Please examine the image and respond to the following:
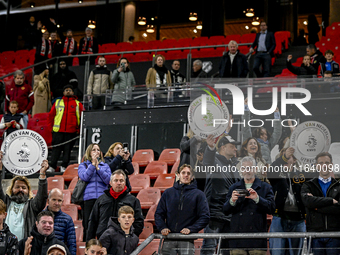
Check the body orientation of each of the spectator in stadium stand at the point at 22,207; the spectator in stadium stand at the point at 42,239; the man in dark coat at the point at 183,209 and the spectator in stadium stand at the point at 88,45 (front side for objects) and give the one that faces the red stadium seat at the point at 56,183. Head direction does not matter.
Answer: the spectator in stadium stand at the point at 88,45

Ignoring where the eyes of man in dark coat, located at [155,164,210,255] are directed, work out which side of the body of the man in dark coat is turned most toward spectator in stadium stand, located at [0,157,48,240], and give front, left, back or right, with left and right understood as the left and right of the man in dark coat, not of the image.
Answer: right

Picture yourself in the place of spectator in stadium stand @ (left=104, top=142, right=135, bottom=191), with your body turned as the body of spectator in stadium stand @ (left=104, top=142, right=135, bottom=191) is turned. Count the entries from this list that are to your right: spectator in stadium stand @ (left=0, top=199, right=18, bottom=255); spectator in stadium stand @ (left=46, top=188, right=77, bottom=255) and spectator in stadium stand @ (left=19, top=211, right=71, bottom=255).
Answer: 3

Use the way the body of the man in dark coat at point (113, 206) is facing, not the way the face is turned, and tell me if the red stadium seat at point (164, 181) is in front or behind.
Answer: behind

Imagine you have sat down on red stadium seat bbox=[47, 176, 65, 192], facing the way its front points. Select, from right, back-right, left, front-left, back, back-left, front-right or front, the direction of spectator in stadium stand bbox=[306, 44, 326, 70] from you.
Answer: left

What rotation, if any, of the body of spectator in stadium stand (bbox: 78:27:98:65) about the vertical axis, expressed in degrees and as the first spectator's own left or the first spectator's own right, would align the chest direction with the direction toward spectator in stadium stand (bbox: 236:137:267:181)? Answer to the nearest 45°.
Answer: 0° — they already face them
